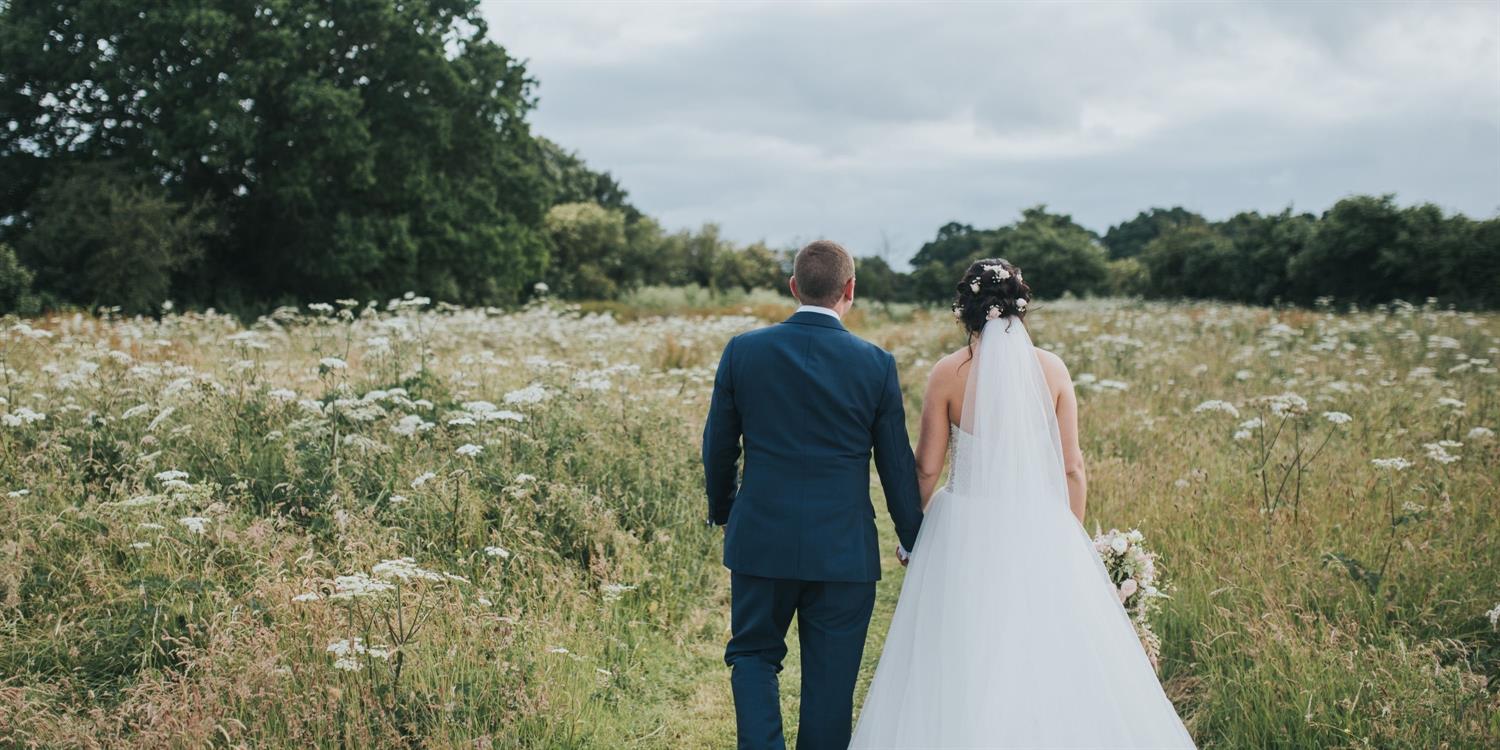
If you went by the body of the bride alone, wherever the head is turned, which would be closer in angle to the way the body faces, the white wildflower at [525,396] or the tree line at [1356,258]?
the tree line

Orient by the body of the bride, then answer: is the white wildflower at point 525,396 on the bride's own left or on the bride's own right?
on the bride's own left

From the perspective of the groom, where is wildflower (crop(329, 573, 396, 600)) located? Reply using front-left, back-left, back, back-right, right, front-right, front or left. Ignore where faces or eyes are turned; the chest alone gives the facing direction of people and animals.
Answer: left

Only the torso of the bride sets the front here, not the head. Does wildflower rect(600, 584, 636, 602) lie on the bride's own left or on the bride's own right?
on the bride's own left

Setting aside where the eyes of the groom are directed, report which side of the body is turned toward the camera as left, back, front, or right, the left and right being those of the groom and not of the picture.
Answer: back

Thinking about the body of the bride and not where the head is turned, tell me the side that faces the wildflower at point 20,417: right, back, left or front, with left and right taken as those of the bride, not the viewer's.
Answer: left

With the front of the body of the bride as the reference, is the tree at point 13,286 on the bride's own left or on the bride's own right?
on the bride's own left

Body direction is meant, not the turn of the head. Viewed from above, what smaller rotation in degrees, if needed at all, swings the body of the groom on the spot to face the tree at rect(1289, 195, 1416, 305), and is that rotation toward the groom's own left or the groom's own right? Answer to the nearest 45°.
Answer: approximately 45° to the groom's own right

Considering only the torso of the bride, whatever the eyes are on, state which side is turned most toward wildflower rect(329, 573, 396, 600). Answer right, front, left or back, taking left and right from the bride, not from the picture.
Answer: left

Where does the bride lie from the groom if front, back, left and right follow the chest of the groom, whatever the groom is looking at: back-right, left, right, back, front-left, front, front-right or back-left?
right

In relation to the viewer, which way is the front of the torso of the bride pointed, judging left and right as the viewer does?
facing away from the viewer

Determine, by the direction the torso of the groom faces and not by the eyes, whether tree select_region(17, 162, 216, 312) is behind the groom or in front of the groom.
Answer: in front

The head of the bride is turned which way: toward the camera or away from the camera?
away from the camera

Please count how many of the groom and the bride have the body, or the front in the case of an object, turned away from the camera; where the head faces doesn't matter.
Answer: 2

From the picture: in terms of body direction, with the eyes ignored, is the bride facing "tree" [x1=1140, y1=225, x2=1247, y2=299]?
yes
